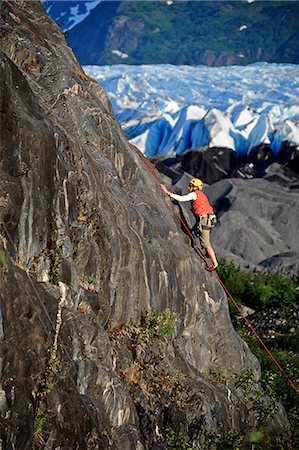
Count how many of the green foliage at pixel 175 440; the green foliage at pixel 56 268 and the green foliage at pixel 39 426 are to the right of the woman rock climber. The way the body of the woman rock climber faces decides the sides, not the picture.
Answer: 0

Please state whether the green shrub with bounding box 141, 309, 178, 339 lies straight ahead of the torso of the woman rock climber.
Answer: no

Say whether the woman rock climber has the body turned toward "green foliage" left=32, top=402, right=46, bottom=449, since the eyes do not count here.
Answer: no

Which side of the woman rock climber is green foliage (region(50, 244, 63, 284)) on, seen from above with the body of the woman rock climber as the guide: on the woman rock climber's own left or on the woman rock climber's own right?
on the woman rock climber's own left

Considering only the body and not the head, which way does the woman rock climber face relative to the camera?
to the viewer's left

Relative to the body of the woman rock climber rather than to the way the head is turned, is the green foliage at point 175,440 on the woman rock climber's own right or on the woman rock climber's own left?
on the woman rock climber's own left
